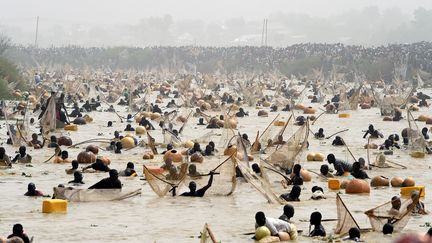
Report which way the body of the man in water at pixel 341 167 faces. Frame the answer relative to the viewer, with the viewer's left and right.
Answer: facing to the left of the viewer

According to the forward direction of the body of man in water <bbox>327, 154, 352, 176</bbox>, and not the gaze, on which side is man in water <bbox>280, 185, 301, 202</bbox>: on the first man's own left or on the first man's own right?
on the first man's own left
